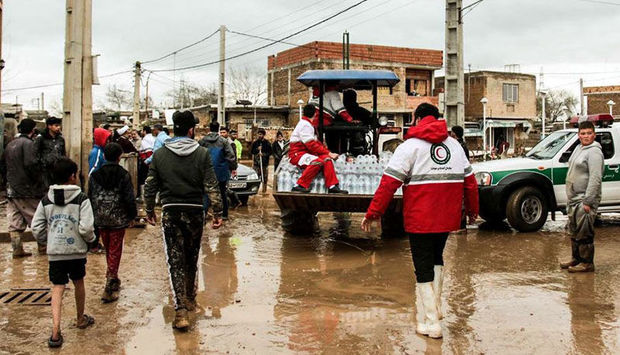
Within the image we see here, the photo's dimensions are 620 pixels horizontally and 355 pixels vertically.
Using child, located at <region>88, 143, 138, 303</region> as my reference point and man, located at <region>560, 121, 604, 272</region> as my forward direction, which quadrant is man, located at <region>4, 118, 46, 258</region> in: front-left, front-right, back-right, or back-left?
back-left

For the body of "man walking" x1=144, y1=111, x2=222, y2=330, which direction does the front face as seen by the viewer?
away from the camera

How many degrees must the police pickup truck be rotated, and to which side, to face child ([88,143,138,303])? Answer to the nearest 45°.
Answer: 0° — it already faces them

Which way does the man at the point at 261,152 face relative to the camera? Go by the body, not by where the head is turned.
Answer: toward the camera

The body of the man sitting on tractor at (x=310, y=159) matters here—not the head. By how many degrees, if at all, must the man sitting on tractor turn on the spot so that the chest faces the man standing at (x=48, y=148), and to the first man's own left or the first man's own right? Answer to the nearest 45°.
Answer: approximately 180°

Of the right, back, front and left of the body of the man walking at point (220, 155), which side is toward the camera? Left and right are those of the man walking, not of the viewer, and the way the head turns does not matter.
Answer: back

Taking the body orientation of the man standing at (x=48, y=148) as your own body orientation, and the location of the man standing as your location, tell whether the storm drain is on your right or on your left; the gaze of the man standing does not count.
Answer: on your right

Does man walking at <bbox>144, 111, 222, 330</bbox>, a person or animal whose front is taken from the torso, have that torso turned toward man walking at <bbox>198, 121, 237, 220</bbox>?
yes

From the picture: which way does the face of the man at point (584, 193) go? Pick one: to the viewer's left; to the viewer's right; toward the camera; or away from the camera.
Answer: toward the camera

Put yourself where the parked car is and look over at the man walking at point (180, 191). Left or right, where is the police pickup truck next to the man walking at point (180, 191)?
left
